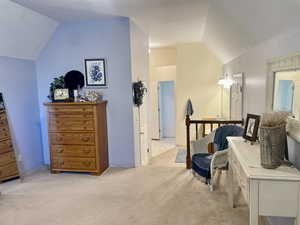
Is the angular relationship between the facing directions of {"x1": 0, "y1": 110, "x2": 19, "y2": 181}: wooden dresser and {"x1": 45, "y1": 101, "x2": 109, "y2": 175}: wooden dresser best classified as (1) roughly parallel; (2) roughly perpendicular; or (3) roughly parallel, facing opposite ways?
roughly perpendicular

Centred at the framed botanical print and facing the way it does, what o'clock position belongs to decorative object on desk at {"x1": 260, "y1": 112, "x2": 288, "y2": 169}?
The decorative object on desk is roughly at 11 o'clock from the framed botanical print.

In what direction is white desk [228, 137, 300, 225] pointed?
to the viewer's left

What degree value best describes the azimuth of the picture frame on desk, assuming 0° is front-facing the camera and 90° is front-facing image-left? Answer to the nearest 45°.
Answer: approximately 45°

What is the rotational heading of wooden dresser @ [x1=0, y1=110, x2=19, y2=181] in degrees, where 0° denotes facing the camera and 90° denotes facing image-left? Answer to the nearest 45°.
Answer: approximately 315°

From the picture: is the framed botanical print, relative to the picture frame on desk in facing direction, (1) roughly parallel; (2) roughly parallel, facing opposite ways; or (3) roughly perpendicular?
roughly perpendicular

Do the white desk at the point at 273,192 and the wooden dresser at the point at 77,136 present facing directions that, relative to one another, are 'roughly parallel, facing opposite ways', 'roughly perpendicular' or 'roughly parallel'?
roughly perpendicular

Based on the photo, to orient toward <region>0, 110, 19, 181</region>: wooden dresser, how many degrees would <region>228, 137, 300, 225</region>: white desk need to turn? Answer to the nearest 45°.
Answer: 0° — it already faces it

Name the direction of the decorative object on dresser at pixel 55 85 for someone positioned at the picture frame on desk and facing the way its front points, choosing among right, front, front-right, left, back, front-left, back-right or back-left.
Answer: front-right

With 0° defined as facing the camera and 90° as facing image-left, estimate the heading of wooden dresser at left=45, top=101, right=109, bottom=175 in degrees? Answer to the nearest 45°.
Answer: approximately 45°

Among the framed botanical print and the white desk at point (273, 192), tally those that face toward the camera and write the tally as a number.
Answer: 1
